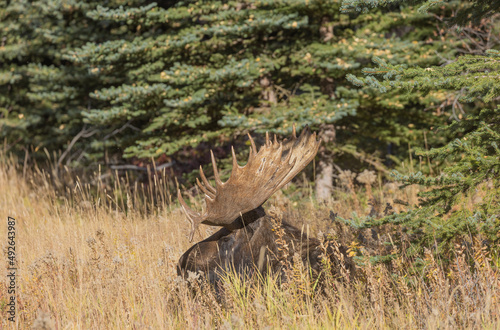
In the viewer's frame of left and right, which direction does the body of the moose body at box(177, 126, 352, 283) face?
facing to the left of the viewer

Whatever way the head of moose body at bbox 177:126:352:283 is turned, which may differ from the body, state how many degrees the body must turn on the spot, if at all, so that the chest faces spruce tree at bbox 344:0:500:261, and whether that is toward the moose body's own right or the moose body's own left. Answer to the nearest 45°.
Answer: approximately 180°

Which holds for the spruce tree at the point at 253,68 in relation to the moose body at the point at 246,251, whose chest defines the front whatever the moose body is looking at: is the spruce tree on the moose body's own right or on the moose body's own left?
on the moose body's own right

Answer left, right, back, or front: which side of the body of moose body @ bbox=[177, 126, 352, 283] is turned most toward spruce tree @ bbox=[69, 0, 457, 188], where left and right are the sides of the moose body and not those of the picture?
right

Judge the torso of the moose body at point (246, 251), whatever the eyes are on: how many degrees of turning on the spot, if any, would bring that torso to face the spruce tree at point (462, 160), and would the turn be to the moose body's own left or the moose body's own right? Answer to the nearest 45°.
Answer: approximately 180°
